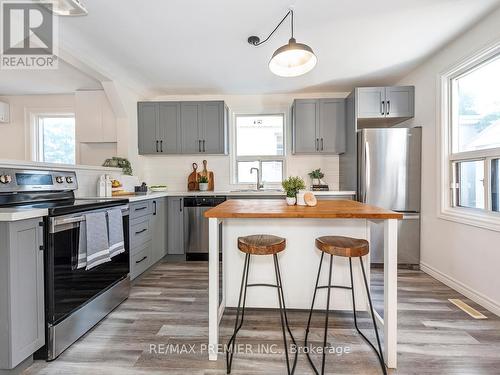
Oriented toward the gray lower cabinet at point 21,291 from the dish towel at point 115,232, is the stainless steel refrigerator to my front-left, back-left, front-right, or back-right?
back-left

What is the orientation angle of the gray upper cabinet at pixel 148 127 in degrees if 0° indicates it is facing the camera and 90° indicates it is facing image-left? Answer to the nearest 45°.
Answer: approximately 0°

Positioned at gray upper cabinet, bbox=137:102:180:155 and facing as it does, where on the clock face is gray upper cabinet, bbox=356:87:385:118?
gray upper cabinet, bbox=356:87:385:118 is roughly at 10 o'clock from gray upper cabinet, bbox=137:102:180:155.

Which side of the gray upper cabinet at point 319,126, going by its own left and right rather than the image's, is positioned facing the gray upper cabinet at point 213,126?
right

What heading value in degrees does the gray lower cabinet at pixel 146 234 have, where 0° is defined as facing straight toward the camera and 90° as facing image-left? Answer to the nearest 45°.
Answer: approximately 315°
